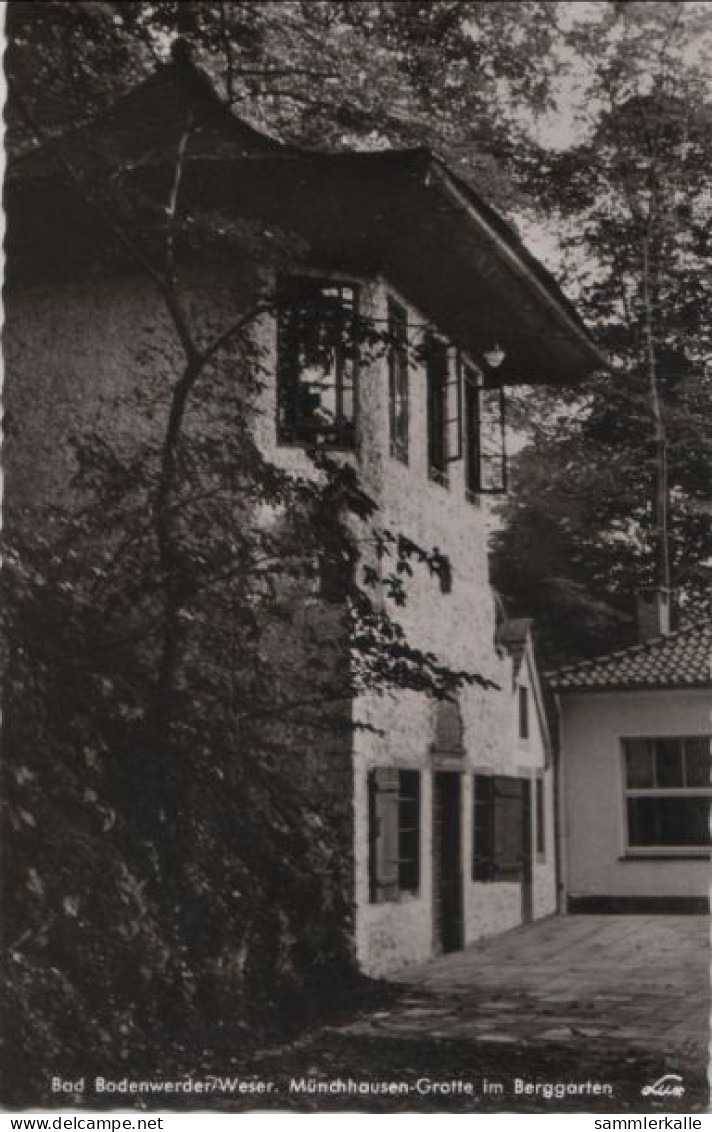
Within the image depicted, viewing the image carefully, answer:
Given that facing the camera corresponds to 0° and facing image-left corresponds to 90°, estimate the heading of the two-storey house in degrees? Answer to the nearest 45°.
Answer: approximately 315°

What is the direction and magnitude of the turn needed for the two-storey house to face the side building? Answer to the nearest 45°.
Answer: approximately 90° to its left
